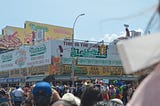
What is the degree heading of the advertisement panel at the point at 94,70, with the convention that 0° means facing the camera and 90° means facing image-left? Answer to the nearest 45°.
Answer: approximately 0°

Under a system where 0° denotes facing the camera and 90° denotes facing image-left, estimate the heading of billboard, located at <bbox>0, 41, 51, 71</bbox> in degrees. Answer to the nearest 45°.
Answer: approximately 45°

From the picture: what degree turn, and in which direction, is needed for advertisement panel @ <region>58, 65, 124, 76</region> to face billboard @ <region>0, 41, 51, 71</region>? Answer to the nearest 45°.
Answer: approximately 90° to its right
